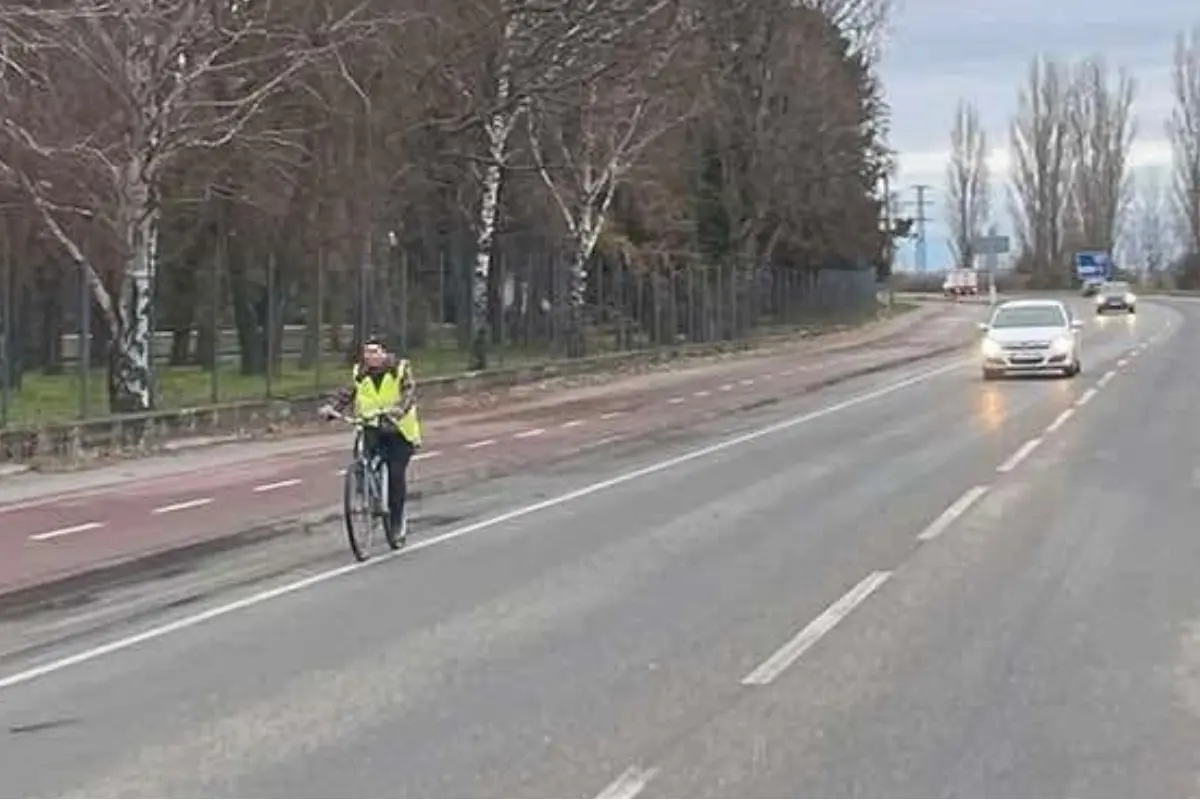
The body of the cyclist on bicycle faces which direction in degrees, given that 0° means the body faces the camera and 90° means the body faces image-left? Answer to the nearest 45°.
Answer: approximately 45°

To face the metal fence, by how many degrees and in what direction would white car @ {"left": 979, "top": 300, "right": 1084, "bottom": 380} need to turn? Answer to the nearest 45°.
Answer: approximately 45° to its right

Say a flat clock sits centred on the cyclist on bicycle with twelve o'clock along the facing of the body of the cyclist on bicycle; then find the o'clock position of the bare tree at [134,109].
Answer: The bare tree is roughly at 4 o'clock from the cyclist on bicycle.

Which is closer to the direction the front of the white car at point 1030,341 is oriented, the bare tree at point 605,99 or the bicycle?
the bicycle

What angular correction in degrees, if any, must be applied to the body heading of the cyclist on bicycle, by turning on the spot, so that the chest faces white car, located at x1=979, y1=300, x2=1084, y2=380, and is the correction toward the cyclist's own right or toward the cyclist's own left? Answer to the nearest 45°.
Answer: approximately 180°

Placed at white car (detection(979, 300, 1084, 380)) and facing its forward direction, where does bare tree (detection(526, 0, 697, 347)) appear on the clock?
The bare tree is roughly at 4 o'clock from the white car.

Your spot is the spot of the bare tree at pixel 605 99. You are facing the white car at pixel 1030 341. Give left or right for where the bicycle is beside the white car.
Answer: right

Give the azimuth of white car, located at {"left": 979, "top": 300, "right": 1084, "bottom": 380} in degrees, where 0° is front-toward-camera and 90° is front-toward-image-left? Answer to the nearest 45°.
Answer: approximately 0°
